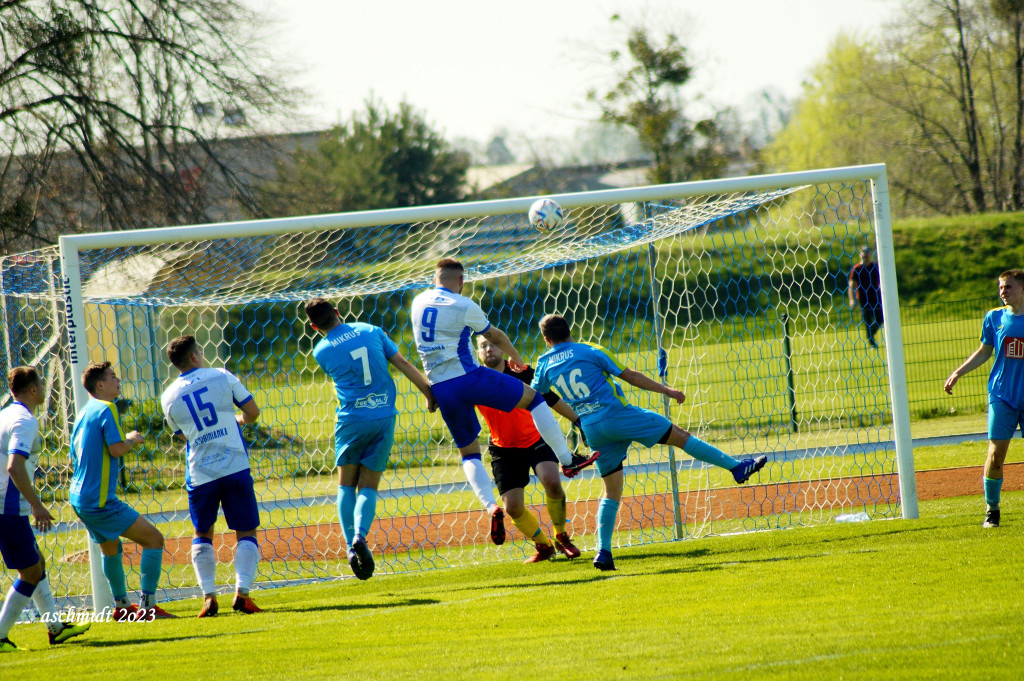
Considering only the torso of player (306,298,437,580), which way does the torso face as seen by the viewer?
away from the camera

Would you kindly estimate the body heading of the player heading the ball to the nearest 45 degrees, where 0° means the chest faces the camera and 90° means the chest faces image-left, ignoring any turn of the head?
approximately 225°

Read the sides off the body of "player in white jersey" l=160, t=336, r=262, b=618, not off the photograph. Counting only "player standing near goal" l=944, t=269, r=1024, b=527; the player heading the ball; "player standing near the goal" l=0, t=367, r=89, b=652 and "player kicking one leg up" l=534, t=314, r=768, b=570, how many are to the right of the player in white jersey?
3

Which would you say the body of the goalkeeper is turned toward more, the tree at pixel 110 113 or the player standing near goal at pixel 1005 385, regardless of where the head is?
the player standing near goal

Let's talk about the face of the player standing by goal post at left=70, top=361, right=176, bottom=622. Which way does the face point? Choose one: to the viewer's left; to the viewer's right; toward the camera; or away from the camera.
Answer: to the viewer's right

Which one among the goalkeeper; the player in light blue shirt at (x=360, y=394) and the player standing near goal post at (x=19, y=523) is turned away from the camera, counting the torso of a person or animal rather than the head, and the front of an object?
the player in light blue shirt

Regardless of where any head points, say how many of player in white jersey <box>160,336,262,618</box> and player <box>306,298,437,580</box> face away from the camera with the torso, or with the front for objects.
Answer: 2

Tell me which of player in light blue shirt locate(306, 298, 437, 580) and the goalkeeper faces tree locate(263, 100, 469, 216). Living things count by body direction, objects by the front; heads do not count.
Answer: the player in light blue shirt

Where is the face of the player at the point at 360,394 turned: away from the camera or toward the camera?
away from the camera

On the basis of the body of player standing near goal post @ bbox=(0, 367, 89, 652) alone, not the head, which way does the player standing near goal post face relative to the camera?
to the viewer's right
